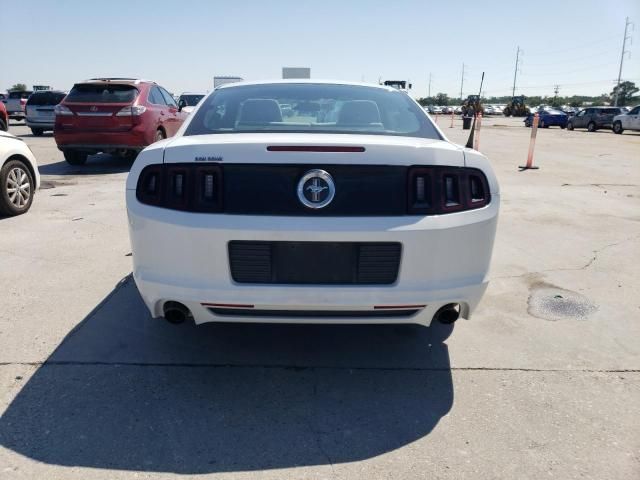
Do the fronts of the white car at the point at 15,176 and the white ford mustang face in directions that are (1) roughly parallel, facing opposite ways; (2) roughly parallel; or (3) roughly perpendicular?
roughly parallel

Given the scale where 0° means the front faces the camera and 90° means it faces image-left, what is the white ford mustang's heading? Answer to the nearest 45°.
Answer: approximately 180°

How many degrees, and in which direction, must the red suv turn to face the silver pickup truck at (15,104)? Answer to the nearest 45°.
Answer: approximately 45° to its left

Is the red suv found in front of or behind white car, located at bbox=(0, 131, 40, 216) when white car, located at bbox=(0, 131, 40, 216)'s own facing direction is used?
in front

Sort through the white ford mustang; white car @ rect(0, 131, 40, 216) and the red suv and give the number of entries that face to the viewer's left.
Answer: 0

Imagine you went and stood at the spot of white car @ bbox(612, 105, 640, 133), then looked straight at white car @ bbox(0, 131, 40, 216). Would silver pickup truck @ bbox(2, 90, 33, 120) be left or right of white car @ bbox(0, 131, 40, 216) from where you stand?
right

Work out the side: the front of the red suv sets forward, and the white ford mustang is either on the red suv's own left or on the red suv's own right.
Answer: on the red suv's own right

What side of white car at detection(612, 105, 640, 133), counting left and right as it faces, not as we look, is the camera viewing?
left

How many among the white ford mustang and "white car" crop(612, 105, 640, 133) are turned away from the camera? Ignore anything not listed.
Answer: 1

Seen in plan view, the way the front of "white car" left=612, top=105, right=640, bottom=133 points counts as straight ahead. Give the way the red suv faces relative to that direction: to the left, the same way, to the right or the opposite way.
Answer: to the right
